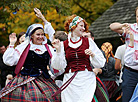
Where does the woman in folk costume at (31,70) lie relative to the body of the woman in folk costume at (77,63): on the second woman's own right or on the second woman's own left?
on the second woman's own right

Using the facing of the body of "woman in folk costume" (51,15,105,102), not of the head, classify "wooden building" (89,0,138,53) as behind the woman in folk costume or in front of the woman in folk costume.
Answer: behind

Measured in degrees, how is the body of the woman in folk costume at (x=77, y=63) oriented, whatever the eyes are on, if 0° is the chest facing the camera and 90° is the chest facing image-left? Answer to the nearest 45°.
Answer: approximately 0°

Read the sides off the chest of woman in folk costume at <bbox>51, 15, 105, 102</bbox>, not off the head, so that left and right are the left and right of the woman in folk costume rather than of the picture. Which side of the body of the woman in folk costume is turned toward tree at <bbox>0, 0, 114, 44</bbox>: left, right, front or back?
back

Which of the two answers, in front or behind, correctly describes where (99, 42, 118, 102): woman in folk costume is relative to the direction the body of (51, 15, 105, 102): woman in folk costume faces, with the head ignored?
behind
